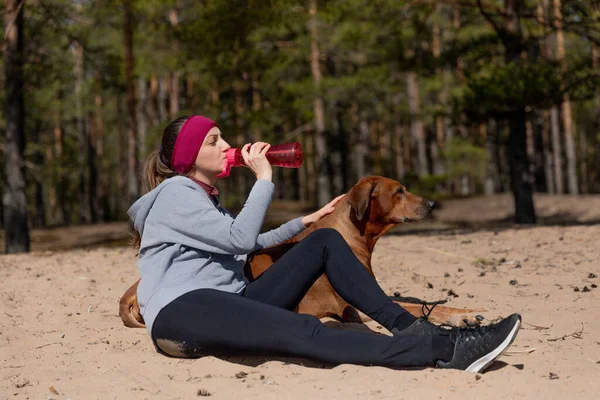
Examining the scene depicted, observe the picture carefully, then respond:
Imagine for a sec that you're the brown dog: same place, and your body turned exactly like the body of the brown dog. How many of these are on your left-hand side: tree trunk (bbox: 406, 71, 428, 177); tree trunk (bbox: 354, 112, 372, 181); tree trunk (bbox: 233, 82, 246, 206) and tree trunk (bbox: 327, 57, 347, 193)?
4

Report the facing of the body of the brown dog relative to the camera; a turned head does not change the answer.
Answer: to the viewer's right

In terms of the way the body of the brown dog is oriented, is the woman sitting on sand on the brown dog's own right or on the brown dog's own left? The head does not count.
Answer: on the brown dog's own right

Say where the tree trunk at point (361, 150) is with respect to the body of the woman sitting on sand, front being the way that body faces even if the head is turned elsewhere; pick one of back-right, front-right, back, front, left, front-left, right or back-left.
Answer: left

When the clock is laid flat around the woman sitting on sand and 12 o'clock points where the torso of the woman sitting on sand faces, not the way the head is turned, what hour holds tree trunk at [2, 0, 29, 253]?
The tree trunk is roughly at 8 o'clock from the woman sitting on sand.

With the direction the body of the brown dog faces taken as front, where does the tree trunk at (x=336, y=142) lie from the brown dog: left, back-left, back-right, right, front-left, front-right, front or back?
left

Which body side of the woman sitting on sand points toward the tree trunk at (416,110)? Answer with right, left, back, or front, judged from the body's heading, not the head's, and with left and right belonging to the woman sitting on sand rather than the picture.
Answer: left

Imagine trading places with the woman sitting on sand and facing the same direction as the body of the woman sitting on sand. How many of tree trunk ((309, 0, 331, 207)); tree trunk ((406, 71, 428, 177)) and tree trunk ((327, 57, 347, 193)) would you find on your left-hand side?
3

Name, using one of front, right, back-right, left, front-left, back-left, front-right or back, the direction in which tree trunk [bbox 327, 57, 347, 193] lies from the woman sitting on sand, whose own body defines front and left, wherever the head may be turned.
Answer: left

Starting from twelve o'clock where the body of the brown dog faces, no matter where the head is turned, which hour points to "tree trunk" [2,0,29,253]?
The tree trunk is roughly at 8 o'clock from the brown dog.

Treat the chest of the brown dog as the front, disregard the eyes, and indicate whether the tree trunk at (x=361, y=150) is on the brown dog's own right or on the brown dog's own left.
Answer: on the brown dog's own left

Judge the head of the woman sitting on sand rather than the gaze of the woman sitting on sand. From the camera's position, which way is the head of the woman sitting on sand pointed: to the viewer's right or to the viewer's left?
to the viewer's right

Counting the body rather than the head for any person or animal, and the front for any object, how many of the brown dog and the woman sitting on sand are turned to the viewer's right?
2

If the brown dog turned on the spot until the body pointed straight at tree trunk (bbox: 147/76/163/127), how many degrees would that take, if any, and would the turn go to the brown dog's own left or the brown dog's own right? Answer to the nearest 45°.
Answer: approximately 90° to the brown dog's own left

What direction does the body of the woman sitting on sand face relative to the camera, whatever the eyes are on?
to the viewer's right
